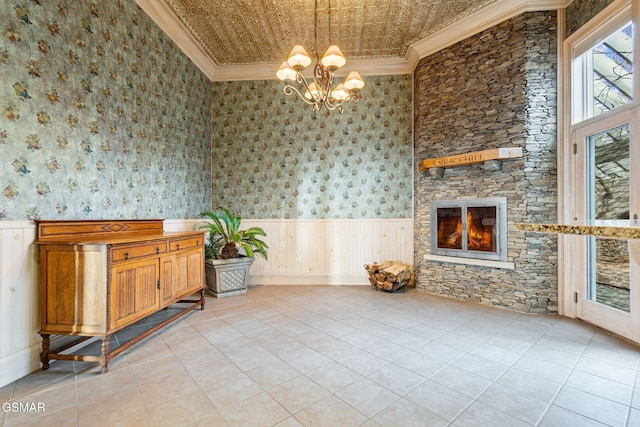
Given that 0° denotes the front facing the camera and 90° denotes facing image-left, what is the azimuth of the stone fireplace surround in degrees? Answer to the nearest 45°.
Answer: approximately 45°

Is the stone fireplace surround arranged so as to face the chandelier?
yes

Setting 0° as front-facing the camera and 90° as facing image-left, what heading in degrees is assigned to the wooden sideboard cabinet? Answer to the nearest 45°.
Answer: approximately 315°

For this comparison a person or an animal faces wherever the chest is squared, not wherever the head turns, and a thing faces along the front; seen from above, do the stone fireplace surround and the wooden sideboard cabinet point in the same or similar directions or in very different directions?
very different directions

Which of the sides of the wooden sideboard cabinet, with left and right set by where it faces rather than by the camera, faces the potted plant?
left

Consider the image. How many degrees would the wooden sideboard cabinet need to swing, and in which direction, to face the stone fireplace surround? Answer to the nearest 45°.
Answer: approximately 45° to its left

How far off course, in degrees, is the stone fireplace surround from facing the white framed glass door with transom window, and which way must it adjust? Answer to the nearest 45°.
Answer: approximately 135° to its left
